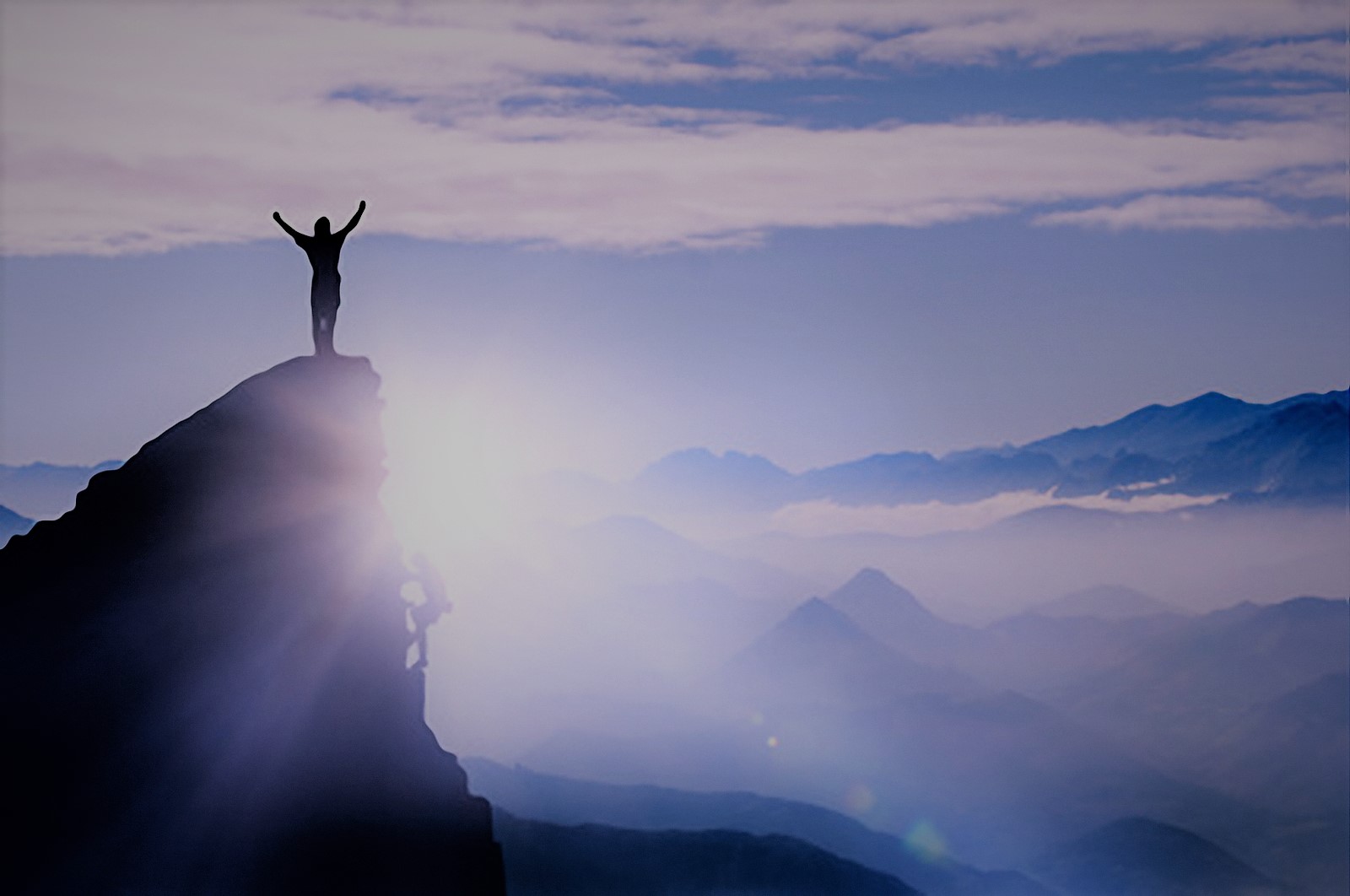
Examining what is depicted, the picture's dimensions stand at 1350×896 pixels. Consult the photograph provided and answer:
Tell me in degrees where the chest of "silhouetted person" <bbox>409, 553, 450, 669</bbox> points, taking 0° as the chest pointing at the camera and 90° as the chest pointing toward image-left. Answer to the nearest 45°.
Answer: approximately 90°
